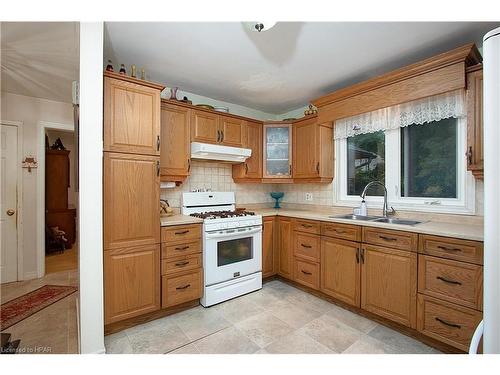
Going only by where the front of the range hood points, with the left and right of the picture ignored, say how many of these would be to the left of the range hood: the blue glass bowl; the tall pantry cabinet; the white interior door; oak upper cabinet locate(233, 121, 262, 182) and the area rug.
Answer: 2

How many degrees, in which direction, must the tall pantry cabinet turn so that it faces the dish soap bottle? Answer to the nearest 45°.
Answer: approximately 45° to its left

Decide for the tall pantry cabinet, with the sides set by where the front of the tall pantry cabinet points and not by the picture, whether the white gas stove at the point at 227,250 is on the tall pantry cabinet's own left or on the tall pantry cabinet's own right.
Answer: on the tall pantry cabinet's own left

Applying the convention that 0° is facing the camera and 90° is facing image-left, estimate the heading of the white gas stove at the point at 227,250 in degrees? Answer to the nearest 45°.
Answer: approximately 315°

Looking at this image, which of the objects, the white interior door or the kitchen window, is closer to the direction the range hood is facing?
the kitchen window

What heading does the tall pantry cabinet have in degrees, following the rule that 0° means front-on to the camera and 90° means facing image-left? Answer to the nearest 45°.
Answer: approximately 315°

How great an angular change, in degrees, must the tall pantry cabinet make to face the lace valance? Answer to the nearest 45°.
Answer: approximately 45° to its left

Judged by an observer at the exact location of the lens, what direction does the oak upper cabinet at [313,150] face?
facing the viewer and to the left of the viewer

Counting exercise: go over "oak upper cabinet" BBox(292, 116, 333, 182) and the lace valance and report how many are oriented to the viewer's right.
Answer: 0

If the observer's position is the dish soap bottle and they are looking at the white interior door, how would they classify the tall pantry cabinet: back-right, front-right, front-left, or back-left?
front-left

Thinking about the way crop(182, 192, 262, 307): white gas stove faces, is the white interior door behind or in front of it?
behind

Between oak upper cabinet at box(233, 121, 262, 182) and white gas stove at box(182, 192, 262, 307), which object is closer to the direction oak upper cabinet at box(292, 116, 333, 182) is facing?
the white gas stove

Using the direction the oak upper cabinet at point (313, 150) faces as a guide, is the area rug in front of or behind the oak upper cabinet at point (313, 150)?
in front
